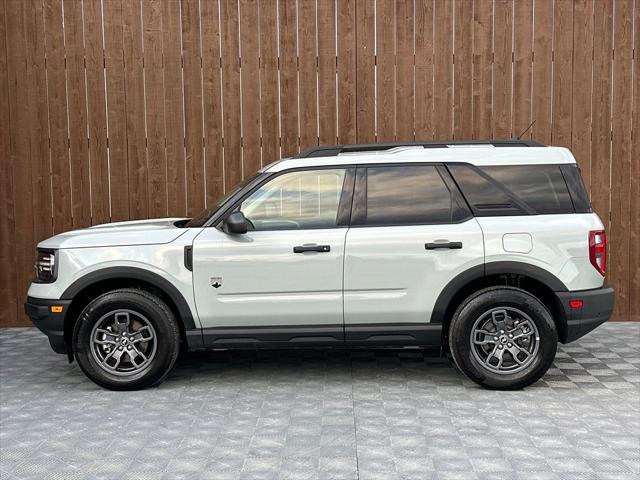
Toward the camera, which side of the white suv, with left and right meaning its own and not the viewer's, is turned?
left
